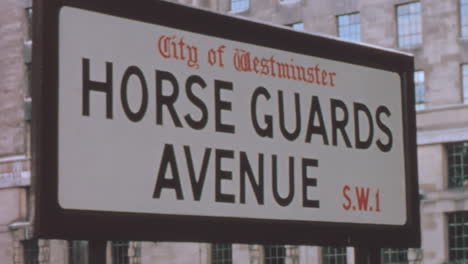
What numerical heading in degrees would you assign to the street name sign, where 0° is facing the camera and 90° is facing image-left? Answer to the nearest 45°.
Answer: approximately 315°
